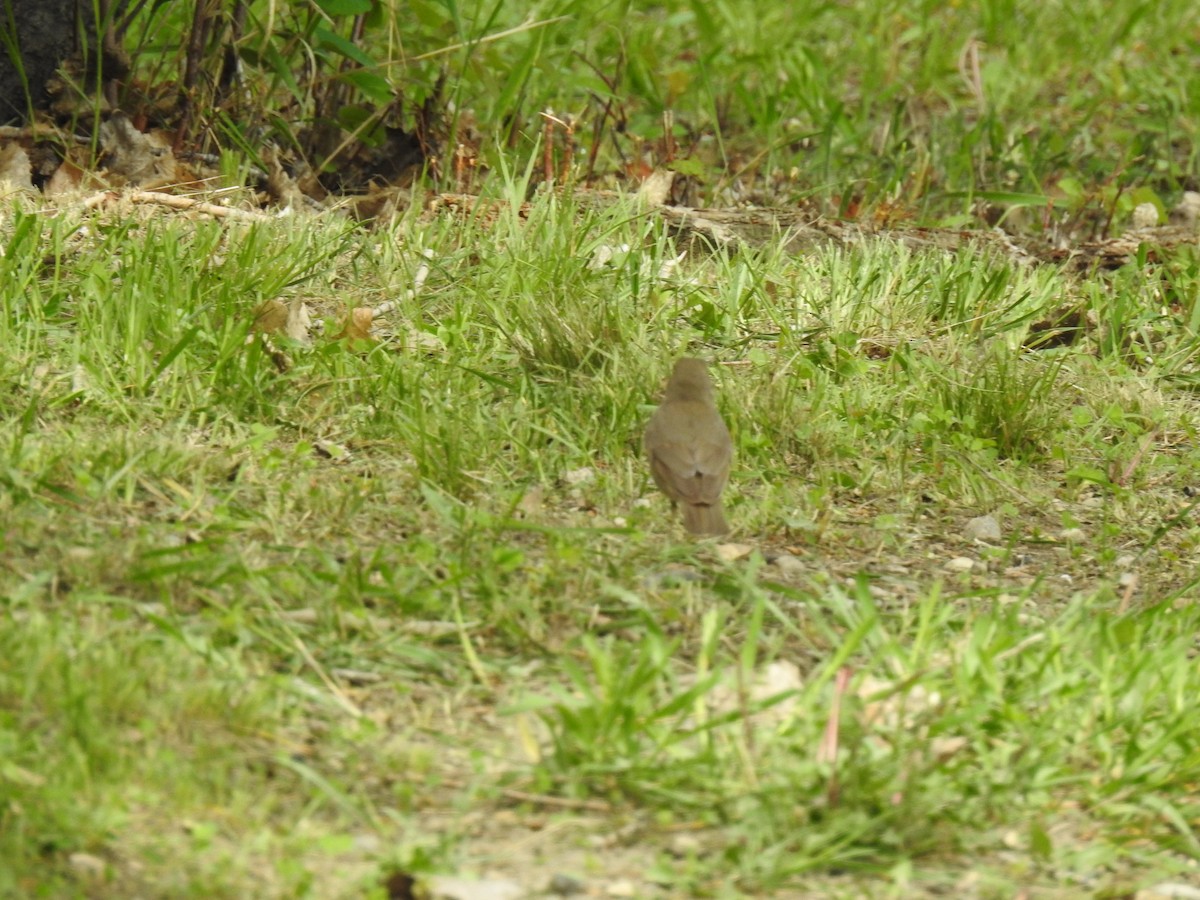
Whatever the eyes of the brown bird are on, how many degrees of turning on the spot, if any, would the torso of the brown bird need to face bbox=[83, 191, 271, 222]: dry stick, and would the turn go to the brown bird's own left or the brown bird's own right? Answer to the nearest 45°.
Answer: approximately 45° to the brown bird's own left

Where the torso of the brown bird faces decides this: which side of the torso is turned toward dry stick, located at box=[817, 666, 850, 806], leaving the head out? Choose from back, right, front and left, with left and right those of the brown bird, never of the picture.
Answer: back

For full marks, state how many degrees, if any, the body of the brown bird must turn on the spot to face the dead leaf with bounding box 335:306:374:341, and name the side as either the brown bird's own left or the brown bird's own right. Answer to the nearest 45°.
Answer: approximately 45° to the brown bird's own left

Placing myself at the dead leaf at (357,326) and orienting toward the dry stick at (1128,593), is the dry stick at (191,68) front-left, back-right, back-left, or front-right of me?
back-left

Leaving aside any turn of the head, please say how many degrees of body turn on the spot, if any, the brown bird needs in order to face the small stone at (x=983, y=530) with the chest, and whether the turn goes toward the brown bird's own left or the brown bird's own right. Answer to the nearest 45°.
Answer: approximately 45° to the brown bird's own right

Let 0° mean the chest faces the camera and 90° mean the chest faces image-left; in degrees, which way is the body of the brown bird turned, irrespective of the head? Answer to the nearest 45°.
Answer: approximately 180°

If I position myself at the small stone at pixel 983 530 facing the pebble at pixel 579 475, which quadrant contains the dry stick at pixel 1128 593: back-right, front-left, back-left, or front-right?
back-left

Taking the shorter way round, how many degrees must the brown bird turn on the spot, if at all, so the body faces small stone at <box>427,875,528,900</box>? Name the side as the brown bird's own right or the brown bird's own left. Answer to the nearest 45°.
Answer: approximately 180°

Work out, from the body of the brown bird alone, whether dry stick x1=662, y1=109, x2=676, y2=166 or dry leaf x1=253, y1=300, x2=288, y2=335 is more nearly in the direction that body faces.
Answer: the dry stick

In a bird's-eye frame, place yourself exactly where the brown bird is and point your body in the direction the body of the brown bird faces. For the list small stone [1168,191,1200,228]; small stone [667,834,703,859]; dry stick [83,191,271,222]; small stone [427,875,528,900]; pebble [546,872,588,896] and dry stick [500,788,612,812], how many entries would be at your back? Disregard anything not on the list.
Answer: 4

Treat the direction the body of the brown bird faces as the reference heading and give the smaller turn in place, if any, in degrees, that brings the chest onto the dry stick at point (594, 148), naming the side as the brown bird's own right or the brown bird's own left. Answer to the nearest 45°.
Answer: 0° — it already faces it

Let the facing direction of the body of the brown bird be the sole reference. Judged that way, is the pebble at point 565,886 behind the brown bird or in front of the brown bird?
behind
